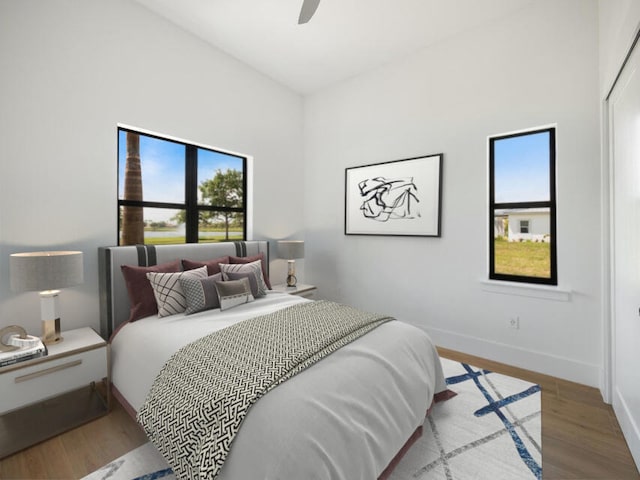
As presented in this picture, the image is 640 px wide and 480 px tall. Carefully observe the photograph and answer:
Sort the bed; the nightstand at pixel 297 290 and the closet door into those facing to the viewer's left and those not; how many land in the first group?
1

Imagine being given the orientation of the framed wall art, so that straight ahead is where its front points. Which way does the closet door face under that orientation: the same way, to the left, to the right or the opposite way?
to the right

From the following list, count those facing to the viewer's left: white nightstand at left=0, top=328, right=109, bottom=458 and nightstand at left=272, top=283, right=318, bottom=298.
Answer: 0

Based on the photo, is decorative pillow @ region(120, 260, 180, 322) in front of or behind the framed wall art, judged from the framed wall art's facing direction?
in front

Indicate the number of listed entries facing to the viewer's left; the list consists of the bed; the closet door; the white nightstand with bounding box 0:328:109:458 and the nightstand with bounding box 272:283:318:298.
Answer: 1

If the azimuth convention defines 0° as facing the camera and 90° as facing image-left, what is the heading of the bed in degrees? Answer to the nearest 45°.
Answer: approximately 315°

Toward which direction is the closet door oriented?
to the viewer's left

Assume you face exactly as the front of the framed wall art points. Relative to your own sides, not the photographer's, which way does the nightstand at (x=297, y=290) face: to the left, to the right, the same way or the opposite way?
to the left

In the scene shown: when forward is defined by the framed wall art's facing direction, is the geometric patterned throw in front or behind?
in front

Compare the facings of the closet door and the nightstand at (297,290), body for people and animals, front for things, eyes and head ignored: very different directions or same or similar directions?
very different directions

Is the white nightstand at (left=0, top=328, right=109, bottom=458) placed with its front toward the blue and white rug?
yes

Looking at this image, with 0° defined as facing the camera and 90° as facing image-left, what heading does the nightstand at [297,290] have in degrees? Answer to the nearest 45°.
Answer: approximately 315°

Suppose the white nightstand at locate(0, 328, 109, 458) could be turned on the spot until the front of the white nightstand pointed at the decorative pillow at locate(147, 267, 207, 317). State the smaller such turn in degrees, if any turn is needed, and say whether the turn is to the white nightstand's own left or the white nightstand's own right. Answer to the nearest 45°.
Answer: approximately 45° to the white nightstand's own left

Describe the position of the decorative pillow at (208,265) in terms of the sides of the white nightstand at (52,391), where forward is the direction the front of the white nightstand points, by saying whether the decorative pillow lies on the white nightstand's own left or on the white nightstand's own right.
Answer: on the white nightstand's own left
